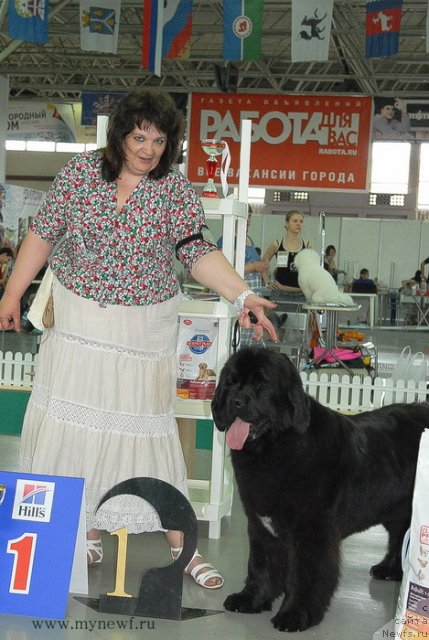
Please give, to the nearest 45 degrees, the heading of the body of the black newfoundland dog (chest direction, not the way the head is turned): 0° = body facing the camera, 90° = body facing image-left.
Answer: approximately 45°

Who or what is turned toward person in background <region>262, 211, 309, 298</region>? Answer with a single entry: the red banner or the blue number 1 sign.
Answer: the red banner

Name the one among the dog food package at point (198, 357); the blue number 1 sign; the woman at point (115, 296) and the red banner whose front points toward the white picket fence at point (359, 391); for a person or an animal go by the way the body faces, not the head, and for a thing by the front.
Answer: the red banner

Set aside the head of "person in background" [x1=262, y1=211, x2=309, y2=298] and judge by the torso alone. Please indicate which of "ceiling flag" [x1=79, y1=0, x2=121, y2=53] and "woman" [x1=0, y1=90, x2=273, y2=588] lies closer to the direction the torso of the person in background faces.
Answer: the woman

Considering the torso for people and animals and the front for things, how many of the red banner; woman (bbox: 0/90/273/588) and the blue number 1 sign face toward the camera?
3

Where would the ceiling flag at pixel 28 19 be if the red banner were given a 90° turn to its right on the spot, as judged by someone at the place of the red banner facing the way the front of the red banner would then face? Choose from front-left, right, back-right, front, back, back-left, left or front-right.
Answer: front-left

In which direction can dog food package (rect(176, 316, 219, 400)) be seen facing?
toward the camera

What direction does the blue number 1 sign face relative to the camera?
toward the camera

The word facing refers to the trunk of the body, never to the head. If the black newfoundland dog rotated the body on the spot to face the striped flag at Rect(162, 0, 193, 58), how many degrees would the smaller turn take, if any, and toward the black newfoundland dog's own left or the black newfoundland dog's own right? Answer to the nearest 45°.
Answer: approximately 135° to the black newfoundland dog's own right

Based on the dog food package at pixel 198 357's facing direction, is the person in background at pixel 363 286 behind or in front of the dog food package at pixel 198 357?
behind

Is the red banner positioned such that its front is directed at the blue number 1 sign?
yes

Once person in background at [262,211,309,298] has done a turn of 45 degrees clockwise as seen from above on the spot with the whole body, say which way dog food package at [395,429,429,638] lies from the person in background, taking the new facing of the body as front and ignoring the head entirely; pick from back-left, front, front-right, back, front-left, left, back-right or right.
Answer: front

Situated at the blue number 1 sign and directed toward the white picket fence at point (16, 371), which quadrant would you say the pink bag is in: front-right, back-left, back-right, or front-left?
front-right

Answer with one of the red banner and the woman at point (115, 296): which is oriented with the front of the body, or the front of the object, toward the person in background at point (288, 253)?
the red banner

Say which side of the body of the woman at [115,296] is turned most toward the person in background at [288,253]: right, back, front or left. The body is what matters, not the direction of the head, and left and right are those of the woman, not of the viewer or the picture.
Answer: back
